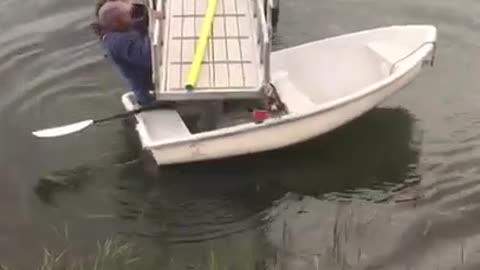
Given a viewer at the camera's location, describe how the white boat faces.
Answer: facing away from the viewer and to the right of the viewer

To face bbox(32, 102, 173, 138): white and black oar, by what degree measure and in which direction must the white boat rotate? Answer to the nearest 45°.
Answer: approximately 135° to its left
